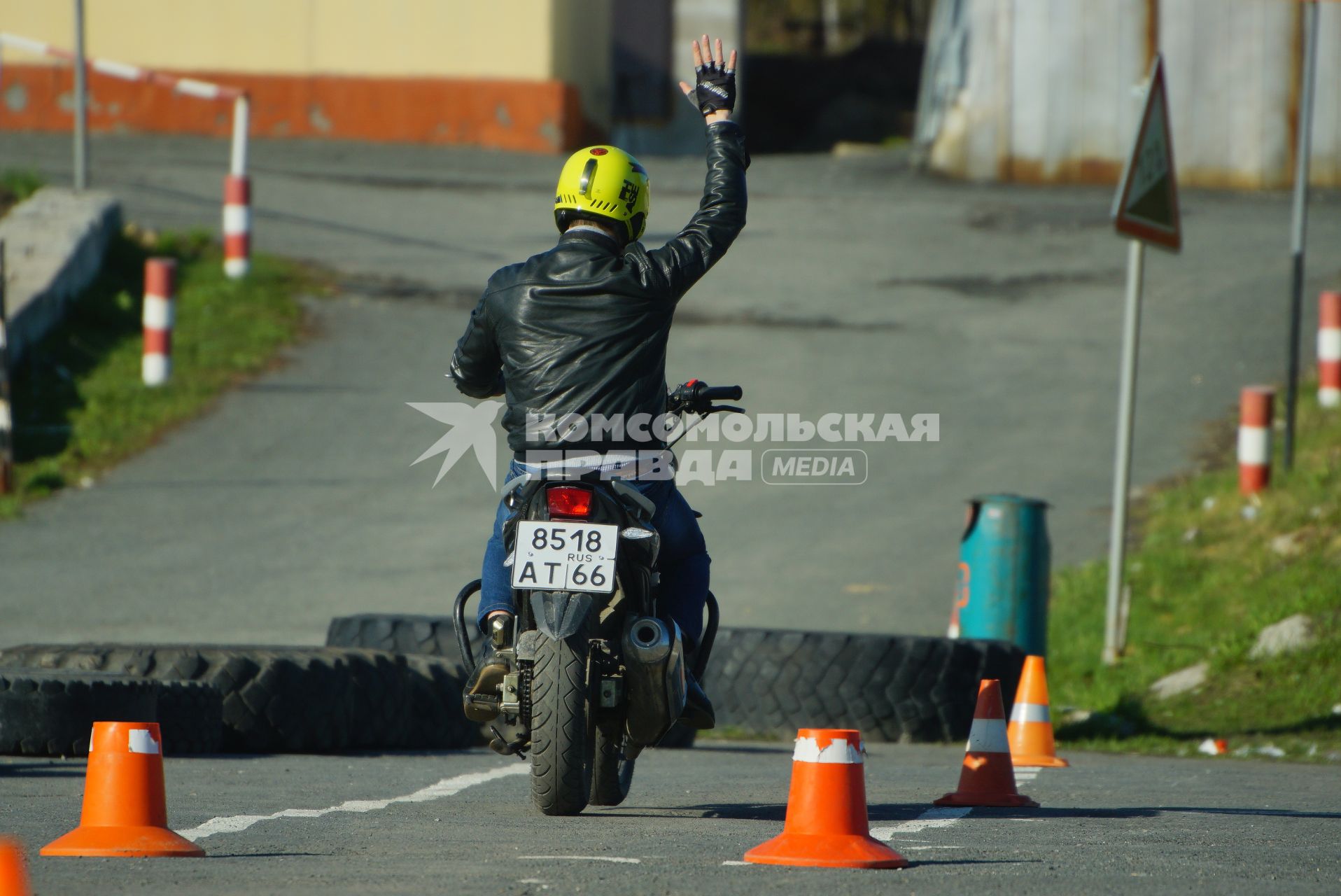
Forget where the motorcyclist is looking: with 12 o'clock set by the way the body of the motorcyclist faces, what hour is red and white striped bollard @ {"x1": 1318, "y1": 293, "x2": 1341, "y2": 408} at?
The red and white striped bollard is roughly at 1 o'clock from the motorcyclist.

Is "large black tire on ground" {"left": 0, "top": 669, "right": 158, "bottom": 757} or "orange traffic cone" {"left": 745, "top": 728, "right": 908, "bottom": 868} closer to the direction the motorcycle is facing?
the large black tire on ground

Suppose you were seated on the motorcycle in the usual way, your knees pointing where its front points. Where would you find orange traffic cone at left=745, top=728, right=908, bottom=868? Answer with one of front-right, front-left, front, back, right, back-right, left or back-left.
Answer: back-right

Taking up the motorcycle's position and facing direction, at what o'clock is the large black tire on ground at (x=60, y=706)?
The large black tire on ground is roughly at 10 o'clock from the motorcycle.

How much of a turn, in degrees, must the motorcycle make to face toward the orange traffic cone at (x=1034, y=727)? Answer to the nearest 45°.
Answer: approximately 45° to its right

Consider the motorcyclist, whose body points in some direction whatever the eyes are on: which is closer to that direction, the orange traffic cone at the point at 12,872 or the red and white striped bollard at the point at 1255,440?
the red and white striped bollard

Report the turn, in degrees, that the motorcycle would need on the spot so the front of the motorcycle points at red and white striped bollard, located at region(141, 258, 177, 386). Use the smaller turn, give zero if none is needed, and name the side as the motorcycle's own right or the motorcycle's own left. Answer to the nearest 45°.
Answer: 0° — it already faces it

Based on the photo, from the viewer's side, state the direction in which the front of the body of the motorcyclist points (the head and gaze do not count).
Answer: away from the camera

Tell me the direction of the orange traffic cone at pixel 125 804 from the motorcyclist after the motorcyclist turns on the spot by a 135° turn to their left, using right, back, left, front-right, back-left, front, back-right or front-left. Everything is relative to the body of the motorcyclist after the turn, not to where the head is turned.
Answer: front

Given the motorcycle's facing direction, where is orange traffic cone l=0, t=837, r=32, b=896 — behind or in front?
behind

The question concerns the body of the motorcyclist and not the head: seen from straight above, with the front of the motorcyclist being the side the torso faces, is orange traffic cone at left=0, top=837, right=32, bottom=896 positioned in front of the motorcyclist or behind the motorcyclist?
behind

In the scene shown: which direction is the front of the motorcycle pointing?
away from the camera
